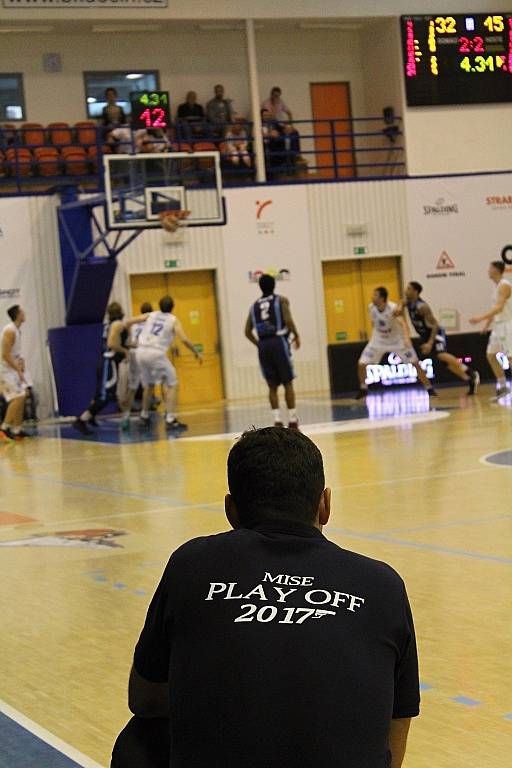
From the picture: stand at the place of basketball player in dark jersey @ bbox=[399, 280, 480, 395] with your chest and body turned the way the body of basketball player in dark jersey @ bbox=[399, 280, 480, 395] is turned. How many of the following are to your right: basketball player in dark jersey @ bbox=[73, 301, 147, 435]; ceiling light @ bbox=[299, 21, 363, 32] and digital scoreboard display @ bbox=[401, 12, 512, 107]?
2

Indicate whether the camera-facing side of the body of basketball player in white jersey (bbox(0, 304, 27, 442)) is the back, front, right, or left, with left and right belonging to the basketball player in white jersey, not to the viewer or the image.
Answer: right

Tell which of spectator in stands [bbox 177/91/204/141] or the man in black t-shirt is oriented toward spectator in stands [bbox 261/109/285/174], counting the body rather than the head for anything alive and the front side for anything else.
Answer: the man in black t-shirt

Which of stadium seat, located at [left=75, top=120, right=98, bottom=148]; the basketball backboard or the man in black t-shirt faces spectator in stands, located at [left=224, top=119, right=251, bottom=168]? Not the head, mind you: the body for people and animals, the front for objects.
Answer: the man in black t-shirt

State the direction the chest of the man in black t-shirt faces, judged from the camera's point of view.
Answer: away from the camera

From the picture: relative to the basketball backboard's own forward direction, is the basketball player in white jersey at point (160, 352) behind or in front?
in front

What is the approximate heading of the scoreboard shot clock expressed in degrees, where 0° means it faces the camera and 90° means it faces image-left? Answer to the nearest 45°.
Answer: approximately 0°

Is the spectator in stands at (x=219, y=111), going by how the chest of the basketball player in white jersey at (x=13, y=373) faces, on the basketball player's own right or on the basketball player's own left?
on the basketball player's own left

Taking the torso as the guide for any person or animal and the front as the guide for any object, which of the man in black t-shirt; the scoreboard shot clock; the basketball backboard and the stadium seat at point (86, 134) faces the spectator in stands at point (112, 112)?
the man in black t-shirt

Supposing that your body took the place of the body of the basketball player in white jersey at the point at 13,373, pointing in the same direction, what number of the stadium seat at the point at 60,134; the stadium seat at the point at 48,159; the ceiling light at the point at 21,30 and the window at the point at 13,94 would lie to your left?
4

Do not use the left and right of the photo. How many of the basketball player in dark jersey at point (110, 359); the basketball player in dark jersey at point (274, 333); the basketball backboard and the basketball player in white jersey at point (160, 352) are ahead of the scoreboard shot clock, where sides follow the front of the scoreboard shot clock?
4

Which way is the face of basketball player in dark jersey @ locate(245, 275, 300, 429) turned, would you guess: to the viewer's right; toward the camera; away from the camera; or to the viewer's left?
away from the camera

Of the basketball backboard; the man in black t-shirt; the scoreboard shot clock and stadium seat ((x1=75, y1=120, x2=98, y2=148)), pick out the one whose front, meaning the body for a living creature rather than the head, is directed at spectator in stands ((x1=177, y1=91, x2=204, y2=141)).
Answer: the man in black t-shirt
